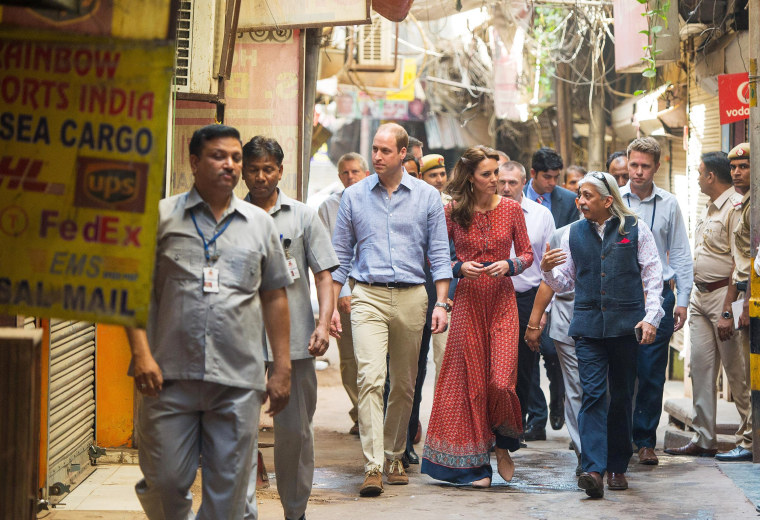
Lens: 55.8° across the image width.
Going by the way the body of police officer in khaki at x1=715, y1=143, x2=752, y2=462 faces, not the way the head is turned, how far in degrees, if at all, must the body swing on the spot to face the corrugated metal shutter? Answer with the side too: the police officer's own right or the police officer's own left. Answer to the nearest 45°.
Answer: approximately 45° to the police officer's own left

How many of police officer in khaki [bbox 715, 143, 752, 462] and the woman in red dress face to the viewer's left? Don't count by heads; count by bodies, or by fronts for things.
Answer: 1

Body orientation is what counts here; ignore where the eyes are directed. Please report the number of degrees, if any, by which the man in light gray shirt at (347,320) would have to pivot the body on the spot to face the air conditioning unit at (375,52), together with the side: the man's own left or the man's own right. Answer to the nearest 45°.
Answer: approximately 180°

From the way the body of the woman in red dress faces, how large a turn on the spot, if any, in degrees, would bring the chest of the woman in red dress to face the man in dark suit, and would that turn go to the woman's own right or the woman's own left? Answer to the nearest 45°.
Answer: approximately 180°

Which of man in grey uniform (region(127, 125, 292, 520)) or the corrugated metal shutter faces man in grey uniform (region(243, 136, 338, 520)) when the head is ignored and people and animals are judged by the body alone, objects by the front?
the corrugated metal shutter

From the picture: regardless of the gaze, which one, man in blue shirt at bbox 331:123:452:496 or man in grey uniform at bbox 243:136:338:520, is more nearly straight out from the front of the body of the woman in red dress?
the man in grey uniform

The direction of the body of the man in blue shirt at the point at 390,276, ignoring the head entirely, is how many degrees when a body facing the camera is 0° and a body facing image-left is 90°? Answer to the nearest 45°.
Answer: approximately 0°

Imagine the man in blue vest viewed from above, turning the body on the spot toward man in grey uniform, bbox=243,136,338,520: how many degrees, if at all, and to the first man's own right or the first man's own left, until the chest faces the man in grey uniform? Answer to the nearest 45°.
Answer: approximately 45° to the first man's own right
